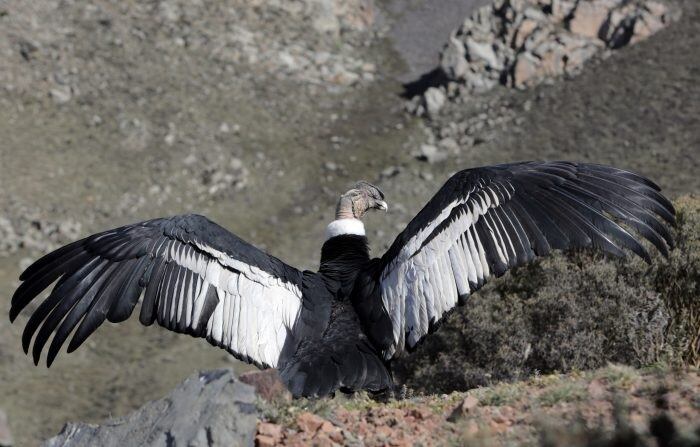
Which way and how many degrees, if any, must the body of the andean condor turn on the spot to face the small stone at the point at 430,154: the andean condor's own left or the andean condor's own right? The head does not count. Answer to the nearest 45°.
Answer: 0° — it already faces it

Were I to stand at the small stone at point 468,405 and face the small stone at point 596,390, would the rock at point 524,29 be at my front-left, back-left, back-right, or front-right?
front-left

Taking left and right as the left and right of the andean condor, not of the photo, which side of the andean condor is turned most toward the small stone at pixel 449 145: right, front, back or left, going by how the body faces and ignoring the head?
front

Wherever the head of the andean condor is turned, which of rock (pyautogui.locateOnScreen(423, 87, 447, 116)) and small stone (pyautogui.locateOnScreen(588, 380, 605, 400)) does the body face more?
the rock

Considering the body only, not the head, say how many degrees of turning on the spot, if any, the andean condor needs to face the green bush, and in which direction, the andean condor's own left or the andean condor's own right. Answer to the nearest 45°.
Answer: approximately 45° to the andean condor's own right

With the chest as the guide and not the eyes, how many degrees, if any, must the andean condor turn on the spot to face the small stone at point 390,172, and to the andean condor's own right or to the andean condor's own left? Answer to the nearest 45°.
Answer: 0° — it already faces it

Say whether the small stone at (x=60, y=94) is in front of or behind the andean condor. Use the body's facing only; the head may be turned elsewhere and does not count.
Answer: in front

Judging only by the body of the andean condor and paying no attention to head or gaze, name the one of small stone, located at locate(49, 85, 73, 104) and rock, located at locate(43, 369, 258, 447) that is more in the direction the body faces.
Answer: the small stone

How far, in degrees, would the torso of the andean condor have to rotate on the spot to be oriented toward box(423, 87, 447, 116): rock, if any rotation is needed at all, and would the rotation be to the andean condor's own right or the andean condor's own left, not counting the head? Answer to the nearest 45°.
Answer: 0° — it already faces it

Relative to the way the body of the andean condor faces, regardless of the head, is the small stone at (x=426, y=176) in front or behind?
in front

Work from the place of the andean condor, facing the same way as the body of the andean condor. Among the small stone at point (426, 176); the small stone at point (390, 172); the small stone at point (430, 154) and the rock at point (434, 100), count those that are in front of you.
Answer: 4

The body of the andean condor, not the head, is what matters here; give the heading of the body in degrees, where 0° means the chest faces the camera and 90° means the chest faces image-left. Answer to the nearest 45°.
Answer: approximately 180°

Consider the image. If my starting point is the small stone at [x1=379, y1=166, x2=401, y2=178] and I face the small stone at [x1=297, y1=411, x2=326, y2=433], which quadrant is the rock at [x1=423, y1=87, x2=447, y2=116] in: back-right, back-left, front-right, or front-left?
back-left
